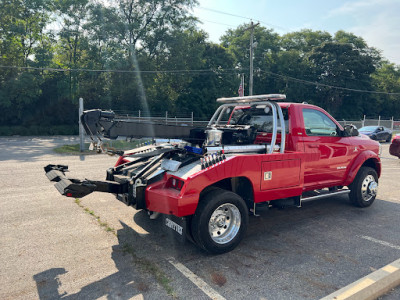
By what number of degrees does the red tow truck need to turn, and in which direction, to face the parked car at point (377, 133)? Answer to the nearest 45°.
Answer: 0° — it already faces it

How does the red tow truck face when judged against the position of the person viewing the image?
facing away from the viewer and to the right of the viewer

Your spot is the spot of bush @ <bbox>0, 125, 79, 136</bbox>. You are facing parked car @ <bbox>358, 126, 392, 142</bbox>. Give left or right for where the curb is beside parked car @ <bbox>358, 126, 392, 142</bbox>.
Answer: right

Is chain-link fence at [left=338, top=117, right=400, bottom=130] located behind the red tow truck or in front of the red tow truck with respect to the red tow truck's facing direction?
in front

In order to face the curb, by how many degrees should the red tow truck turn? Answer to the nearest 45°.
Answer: approximately 90° to its right

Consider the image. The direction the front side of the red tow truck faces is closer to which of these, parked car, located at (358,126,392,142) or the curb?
the parked car

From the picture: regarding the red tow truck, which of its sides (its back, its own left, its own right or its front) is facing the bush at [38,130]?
left

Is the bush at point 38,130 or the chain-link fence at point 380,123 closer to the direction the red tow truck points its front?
the chain-link fence
